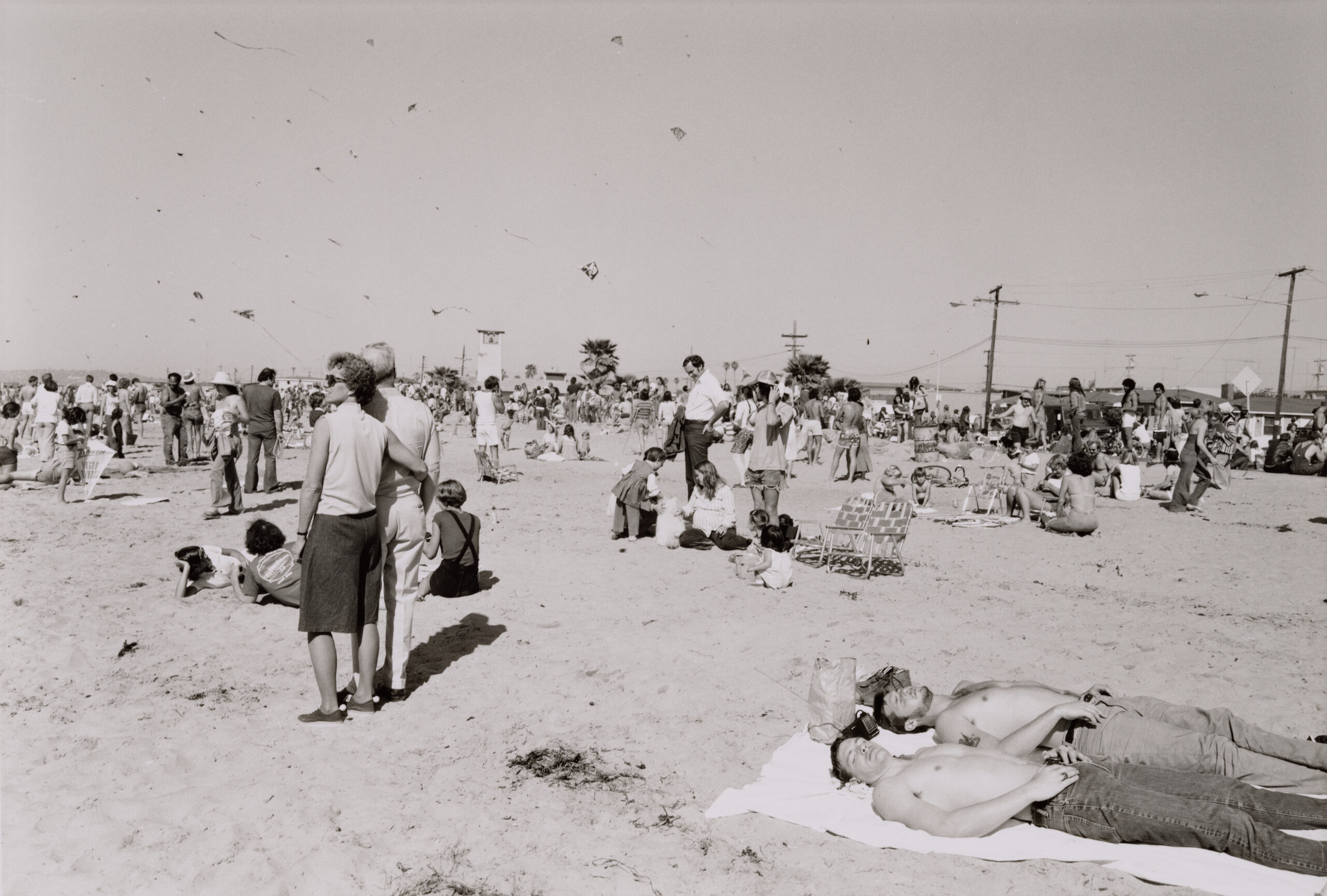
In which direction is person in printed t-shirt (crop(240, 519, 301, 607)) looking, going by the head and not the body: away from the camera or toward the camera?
away from the camera

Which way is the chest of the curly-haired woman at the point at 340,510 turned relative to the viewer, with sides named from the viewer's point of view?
facing away from the viewer and to the left of the viewer

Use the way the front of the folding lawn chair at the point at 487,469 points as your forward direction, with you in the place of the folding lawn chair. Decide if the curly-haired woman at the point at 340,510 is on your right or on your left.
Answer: on your right

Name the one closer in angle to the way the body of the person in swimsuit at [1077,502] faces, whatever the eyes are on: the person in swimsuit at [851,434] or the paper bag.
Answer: the person in swimsuit

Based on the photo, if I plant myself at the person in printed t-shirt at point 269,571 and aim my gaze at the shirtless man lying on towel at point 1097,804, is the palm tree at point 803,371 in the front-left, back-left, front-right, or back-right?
back-left

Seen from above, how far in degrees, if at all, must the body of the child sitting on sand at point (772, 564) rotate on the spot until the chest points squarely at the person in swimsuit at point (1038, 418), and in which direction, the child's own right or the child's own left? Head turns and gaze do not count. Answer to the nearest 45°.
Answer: approximately 90° to the child's own right
